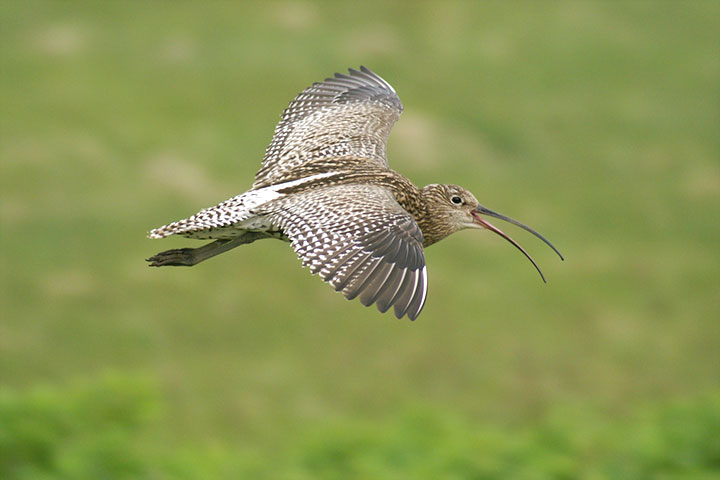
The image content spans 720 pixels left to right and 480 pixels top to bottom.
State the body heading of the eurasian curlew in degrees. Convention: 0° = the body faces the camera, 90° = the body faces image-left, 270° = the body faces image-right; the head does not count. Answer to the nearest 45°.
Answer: approximately 270°
